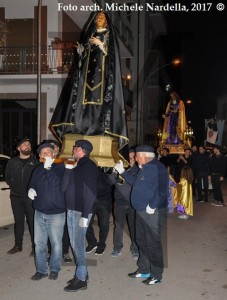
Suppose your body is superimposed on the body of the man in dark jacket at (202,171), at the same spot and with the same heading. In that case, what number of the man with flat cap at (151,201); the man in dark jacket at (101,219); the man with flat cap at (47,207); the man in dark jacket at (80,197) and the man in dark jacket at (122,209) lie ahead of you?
5

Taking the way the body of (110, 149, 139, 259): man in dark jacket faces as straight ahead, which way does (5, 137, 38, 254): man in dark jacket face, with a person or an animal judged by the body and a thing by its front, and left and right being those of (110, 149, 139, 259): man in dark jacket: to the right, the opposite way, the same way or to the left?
the same way

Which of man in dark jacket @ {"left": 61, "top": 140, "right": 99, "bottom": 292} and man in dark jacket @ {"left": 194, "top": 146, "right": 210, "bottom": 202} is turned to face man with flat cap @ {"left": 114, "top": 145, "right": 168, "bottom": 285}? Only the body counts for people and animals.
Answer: man in dark jacket @ {"left": 194, "top": 146, "right": 210, "bottom": 202}

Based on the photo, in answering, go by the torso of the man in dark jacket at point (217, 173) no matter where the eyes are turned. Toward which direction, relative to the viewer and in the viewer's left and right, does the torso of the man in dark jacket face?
facing the viewer and to the left of the viewer

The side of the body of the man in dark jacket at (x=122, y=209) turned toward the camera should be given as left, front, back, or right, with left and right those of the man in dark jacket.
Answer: front

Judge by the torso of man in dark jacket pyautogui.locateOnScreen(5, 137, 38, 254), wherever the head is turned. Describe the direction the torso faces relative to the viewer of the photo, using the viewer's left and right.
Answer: facing the viewer

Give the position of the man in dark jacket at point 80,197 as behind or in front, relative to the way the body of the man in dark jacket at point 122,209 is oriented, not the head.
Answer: in front

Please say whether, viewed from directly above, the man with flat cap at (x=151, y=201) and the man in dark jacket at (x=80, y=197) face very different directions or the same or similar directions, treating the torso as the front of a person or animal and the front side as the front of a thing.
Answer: same or similar directions

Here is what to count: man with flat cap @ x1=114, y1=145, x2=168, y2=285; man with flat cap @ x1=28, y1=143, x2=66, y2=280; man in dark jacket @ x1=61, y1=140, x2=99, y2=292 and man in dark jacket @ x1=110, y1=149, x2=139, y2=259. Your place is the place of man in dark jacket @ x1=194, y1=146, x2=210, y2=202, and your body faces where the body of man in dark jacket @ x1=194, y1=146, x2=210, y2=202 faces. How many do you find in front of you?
4

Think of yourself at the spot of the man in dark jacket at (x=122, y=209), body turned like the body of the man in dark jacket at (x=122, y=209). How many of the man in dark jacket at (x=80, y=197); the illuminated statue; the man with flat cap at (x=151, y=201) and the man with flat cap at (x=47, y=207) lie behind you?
1

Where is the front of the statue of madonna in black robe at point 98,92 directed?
toward the camera

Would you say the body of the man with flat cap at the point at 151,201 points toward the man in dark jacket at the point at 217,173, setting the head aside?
no

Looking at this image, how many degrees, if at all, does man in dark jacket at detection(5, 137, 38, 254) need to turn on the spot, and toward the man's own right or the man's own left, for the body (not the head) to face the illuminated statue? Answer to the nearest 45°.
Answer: approximately 135° to the man's own left
